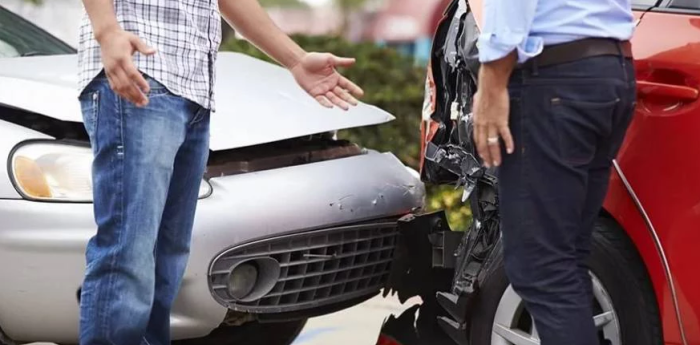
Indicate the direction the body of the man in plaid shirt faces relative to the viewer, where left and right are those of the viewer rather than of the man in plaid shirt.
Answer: facing the viewer and to the right of the viewer

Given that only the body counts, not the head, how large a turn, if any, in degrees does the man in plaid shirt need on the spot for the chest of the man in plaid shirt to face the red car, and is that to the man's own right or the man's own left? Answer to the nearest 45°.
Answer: approximately 45° to the man's own left

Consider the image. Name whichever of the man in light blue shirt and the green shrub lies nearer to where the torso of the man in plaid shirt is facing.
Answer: the man in light blue shirt

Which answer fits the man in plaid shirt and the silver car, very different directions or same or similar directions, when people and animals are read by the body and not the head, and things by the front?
same or similar directions

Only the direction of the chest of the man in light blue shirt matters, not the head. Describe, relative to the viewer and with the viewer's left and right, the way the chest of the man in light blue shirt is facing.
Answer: facing away from the viewer and to the left of the viewer

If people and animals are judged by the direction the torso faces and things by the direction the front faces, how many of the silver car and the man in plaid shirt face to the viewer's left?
0
